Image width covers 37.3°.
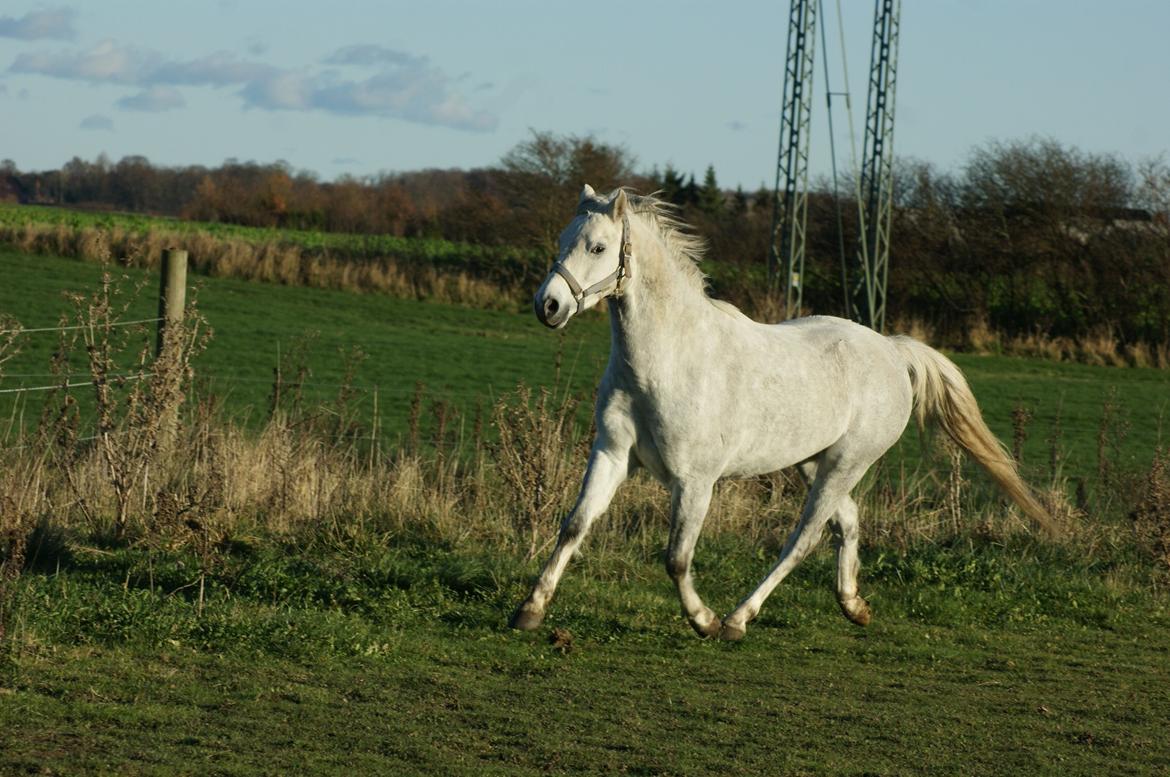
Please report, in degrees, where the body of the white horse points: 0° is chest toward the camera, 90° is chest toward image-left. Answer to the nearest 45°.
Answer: approximately 45°
